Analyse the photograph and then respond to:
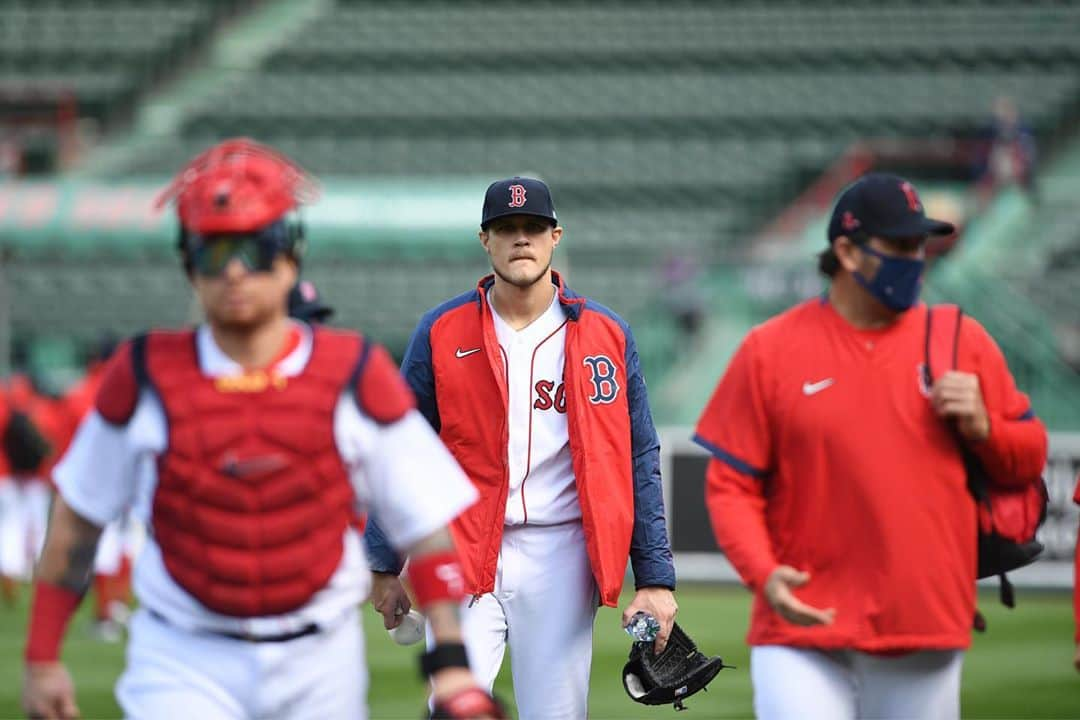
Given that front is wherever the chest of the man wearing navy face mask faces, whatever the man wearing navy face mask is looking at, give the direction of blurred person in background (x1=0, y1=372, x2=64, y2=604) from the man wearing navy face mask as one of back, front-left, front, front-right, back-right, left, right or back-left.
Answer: back-right

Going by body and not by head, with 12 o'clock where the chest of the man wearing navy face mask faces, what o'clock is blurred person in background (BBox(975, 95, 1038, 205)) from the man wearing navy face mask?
The blurred person in background is roughly at 6 o'clock from the man wearing navy face mask.

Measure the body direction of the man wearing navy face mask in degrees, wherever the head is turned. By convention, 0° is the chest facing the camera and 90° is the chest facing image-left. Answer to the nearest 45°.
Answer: approximately 0°

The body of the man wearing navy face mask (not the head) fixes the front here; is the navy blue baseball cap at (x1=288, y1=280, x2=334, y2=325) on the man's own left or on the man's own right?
on the man's own right

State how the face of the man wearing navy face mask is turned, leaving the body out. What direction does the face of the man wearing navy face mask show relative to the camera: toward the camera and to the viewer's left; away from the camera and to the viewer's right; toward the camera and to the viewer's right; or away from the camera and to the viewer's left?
toward the camera and to the viewer's right
